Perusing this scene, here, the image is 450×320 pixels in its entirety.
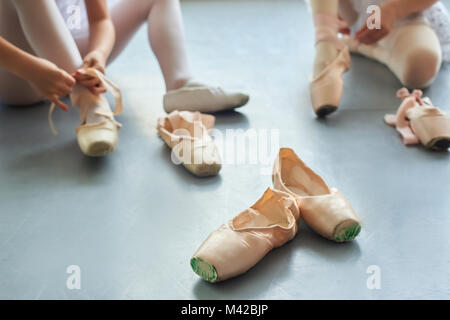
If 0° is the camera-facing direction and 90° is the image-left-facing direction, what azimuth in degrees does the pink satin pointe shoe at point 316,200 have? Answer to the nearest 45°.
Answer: approximately 315°
